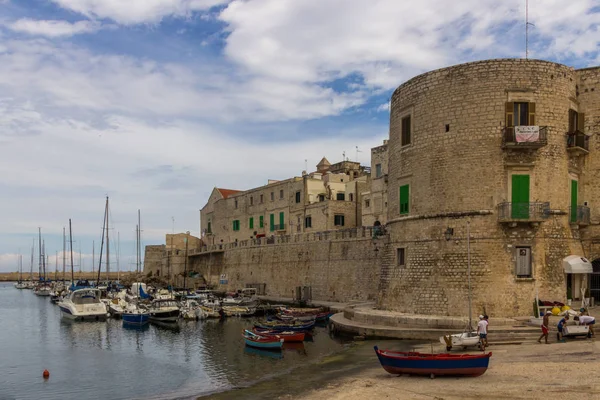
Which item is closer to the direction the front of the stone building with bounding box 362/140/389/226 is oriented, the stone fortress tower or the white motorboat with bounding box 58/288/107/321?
the white motorboat

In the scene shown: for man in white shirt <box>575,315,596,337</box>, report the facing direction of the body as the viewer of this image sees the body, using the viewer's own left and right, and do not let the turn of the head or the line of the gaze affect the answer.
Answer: facing to the left of the viewer

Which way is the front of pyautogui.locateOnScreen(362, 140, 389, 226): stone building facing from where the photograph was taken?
facing the viewer and to the left of the viewer

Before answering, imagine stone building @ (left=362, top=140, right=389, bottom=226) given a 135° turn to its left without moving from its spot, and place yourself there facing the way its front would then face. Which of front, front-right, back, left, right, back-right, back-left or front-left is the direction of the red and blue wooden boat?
right

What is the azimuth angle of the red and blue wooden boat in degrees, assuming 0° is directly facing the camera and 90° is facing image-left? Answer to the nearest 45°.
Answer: approximately 90°

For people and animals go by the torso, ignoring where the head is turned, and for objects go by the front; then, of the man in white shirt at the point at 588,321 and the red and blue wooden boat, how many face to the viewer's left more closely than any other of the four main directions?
2

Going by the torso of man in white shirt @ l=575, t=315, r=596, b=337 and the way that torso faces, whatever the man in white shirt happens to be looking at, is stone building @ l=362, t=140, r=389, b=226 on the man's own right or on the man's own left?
on the man's own right

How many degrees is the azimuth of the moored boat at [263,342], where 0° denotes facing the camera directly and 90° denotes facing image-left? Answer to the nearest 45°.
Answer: approximately 90°
